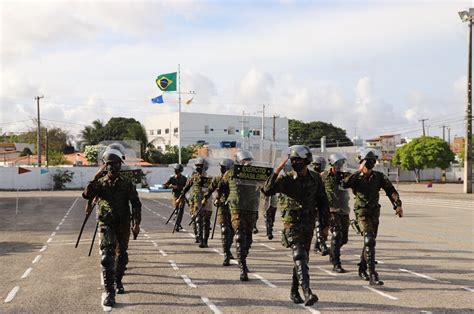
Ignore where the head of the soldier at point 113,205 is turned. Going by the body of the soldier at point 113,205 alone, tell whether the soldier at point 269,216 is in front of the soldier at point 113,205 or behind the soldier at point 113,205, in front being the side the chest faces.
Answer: behind

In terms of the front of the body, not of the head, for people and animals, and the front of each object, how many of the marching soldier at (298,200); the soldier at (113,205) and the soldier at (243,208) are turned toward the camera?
3

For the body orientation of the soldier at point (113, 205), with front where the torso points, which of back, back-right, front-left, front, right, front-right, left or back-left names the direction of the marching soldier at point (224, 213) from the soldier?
back-left

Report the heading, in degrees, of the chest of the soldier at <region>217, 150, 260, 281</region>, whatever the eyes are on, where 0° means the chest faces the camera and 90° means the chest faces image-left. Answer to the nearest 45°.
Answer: approximately 0°

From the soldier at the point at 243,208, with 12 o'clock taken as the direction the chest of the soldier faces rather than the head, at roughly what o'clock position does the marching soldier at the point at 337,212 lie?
The marching soldier is roughly at 8 o'clock from the soldier.

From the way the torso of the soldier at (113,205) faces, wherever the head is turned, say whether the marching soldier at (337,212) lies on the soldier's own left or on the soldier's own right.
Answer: on the soldier's own left

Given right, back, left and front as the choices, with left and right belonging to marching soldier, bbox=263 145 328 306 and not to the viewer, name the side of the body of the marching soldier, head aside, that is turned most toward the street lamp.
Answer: back

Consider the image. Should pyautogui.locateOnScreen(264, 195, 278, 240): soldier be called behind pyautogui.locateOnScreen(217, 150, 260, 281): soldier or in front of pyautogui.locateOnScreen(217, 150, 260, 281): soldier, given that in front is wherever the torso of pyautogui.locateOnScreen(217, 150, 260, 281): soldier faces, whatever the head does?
behind

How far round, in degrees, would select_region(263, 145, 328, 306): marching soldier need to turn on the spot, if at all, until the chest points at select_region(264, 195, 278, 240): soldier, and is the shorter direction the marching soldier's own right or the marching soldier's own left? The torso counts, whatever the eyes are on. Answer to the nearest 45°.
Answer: approximately 180°

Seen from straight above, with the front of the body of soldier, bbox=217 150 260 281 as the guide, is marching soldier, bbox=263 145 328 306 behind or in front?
in front

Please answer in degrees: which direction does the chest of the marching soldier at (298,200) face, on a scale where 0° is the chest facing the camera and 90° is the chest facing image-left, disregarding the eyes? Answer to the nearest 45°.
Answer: approximately 0°

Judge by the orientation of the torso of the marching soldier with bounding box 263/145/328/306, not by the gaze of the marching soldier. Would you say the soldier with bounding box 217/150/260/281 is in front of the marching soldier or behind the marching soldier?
behind

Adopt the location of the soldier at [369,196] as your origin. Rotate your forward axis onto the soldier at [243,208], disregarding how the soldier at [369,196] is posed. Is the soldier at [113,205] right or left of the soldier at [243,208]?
left
